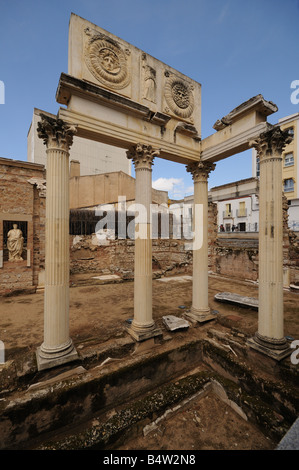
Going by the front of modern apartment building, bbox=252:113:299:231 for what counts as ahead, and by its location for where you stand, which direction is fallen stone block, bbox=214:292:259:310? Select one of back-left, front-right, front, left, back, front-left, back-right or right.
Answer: front-left

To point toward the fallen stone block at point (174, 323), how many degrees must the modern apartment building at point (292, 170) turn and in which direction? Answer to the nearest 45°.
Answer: approximately 45° to its left

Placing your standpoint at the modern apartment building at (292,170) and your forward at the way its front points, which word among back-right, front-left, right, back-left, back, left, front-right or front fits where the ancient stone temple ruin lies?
front-left

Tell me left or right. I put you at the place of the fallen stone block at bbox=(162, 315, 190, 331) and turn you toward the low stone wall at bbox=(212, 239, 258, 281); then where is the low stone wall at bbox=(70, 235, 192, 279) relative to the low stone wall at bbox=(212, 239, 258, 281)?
left

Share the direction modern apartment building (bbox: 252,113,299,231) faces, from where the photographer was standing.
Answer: facing the viewer and to the left of the viewer

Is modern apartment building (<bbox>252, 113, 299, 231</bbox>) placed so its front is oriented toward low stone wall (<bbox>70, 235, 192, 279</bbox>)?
yes

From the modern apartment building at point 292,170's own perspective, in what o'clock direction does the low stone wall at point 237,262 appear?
The low stone wall is roughly at 11 o'clock from the modern apartment building.
